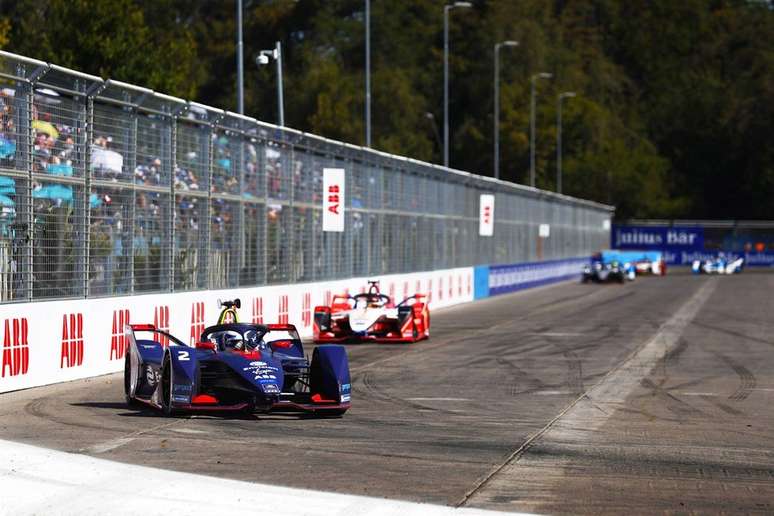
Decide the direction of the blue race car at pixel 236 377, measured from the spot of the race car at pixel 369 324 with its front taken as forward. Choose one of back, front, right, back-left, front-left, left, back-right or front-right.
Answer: front

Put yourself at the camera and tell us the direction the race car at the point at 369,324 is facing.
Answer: facing the viewer
